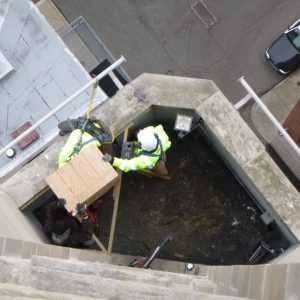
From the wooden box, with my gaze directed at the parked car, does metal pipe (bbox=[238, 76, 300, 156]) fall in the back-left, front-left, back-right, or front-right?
front-right

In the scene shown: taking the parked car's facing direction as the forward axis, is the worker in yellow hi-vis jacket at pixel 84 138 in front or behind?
in front

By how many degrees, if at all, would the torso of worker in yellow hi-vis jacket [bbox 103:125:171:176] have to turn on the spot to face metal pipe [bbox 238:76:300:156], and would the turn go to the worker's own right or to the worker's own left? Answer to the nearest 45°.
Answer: approximately 180°

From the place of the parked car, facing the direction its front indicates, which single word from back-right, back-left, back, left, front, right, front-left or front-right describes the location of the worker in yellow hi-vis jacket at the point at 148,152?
front-left

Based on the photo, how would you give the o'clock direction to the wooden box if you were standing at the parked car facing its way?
The wooden box is roughly at 11 o'clock from the parked car.

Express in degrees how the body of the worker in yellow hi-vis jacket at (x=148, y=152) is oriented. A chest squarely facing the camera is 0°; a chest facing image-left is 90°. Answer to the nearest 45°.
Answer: approximately 90°

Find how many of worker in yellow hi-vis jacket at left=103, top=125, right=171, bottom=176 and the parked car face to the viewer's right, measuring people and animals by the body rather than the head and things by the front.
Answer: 0

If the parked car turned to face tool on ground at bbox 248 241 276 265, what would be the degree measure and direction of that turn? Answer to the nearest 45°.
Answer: approximately 45° to its left

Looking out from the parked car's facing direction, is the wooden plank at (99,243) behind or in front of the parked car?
in front
